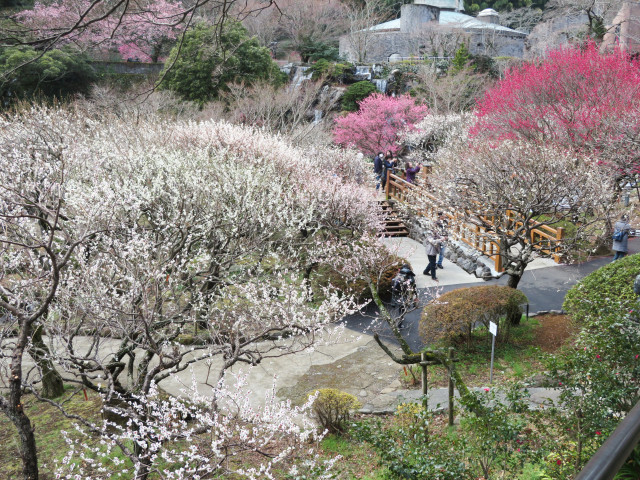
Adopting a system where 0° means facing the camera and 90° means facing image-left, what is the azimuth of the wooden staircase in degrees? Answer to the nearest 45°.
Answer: approximately 0°

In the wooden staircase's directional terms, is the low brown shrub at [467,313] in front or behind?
in front

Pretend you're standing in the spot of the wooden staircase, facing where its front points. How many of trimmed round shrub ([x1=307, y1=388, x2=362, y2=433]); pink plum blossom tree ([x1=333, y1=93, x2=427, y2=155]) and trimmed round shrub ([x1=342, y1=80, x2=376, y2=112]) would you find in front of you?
1

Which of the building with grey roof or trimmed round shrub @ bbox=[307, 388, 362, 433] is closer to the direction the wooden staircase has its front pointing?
the trimmed round shrub

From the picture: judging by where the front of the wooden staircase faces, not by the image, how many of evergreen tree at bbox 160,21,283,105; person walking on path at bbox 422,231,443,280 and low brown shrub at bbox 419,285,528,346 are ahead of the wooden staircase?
2

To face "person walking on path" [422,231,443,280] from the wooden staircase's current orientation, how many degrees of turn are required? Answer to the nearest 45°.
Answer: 0° — it already faces them

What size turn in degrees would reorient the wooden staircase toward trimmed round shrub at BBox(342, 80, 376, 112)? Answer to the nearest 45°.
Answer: approximately 180°

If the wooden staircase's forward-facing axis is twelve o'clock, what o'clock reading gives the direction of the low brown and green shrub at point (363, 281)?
The low brown and green shrub is roughly at 12 o'clock from the wooden staircase.

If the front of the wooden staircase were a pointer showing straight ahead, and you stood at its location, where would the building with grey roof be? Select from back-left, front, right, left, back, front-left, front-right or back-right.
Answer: back
